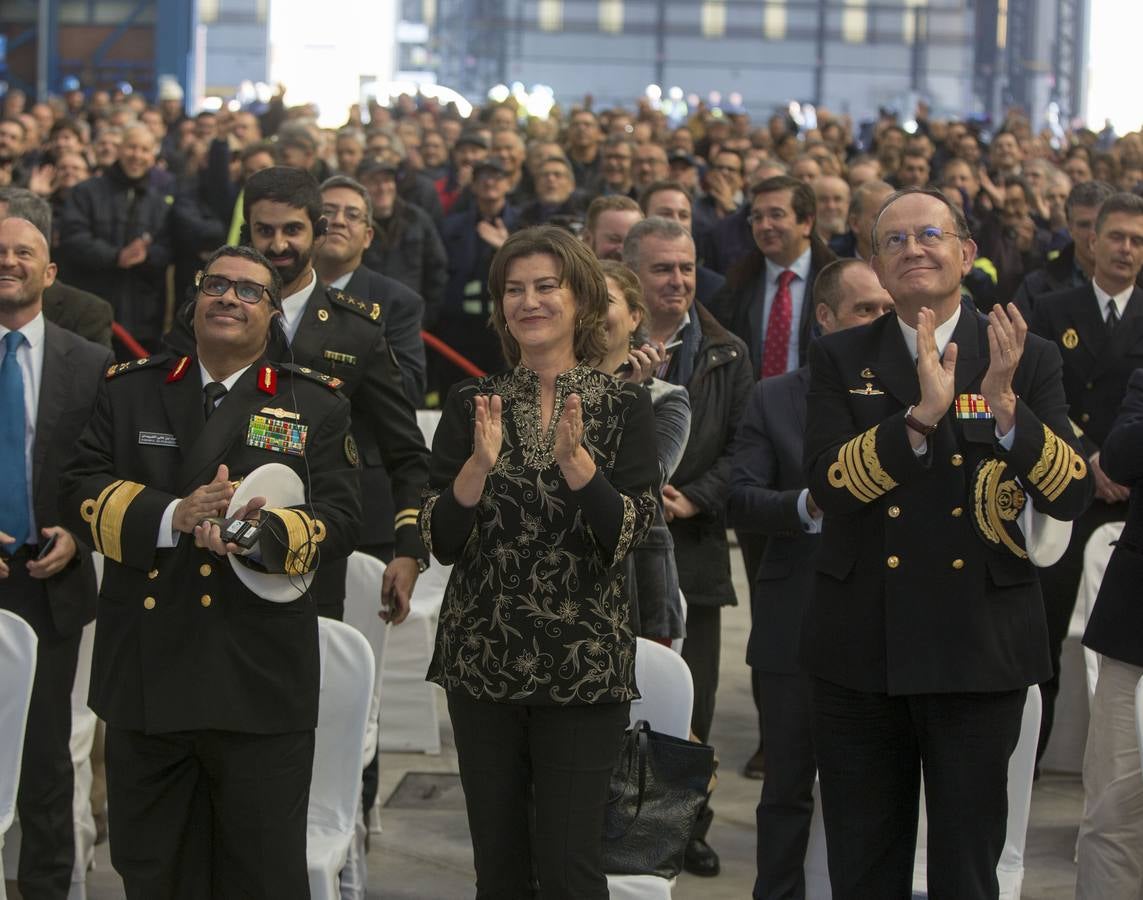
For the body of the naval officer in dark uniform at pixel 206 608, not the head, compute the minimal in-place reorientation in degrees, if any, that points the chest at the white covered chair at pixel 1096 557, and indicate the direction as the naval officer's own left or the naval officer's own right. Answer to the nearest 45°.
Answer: approximately 135° to the naval officer's own left

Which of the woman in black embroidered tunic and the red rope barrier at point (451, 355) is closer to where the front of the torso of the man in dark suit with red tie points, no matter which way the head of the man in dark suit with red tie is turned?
the woman in black embroidered tunic

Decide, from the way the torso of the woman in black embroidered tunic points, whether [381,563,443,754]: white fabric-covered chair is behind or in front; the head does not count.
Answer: behind

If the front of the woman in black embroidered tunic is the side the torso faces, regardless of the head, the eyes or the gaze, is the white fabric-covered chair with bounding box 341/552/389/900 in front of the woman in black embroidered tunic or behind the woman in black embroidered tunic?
behind

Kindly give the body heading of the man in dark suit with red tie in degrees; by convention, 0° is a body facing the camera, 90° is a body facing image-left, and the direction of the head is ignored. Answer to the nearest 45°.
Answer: approximately 45°

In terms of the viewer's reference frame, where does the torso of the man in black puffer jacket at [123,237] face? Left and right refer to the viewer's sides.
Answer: facing the viewer and to the right of the viewer

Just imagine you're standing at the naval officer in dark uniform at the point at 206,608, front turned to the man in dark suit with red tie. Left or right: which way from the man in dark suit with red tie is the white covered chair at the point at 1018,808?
right

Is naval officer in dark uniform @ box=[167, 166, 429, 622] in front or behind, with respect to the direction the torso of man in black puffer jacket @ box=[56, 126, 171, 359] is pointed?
in front

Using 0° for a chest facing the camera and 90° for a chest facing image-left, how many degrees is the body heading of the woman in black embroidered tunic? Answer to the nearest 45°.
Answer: approximately 0°

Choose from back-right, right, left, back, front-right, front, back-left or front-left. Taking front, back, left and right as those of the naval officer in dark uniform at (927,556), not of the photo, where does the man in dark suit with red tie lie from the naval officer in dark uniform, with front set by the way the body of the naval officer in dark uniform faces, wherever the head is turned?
back

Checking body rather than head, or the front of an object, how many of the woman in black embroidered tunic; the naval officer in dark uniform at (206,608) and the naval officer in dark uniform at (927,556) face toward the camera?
3
